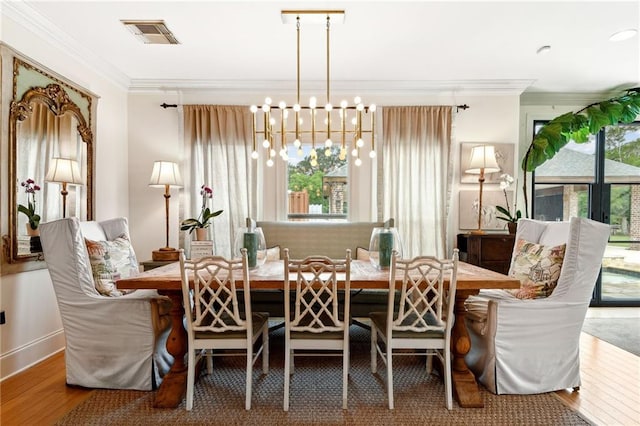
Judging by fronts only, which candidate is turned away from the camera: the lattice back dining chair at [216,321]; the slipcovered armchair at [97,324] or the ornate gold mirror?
the lattice back dining chair

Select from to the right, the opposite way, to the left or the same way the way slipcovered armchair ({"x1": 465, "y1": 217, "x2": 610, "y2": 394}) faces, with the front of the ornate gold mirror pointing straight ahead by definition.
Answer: the opposite way

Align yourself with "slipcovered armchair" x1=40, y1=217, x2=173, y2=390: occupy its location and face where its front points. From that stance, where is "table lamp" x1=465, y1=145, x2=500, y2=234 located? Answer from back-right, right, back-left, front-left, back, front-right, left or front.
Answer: front-left

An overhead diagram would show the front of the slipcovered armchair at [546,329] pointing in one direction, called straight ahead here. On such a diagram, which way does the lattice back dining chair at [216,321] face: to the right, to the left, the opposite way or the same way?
to the right

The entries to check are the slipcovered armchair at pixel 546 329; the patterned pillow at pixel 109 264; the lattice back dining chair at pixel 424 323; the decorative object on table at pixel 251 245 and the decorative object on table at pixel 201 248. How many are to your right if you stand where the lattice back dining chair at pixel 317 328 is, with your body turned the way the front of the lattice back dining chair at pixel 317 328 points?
2

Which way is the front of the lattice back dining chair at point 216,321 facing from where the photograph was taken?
facing away from the viewer

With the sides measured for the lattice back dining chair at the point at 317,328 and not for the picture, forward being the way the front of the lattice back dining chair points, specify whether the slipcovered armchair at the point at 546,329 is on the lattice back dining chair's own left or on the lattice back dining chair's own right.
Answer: on the lattice back dining chair's own right

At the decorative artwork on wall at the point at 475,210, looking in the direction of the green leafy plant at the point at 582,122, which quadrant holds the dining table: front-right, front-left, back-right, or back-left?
back-right

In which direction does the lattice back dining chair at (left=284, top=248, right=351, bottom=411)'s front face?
away from the camera

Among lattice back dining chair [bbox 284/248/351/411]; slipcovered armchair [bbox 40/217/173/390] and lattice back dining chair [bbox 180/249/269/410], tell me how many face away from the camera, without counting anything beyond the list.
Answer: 2

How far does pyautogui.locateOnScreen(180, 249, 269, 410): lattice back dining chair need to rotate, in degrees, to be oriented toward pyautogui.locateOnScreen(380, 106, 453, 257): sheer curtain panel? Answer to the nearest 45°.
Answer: approximately 45° to its right

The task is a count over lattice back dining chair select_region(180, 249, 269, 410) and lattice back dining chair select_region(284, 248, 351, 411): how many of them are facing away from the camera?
2

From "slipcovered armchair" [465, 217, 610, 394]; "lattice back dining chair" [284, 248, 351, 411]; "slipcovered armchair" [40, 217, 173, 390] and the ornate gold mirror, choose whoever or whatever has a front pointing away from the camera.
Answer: the lattice back dining chair

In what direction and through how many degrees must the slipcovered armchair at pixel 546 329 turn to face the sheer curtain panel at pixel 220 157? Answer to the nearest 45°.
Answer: approximately 45° to its right

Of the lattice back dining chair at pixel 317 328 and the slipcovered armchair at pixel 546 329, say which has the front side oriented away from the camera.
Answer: the lattice back dining chair
